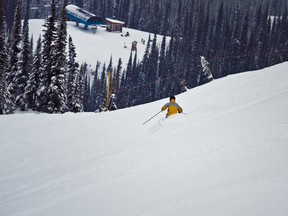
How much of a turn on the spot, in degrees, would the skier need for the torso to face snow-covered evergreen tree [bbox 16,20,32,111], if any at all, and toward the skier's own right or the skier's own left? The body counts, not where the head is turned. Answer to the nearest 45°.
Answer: approximately 135° to the skier's own right

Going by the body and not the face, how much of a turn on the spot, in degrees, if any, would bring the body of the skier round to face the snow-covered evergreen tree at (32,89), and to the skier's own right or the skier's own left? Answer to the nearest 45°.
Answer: approximately 135° to the skier's own right

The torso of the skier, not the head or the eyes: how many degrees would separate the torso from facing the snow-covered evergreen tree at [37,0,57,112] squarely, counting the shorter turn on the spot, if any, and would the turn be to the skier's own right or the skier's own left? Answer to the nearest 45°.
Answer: approximately 135° to the skier's own right

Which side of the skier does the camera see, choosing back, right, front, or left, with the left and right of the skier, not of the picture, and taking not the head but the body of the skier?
front

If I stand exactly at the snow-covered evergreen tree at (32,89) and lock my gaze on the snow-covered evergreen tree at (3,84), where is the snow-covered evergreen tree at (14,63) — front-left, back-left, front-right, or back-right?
front-right
